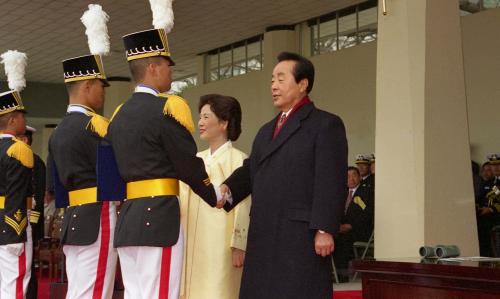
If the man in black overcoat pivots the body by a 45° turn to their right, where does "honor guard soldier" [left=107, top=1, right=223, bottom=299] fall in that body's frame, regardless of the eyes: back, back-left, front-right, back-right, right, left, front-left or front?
front

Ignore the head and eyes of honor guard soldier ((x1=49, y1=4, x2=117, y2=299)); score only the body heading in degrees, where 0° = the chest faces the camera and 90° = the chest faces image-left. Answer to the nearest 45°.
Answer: approximately 225°

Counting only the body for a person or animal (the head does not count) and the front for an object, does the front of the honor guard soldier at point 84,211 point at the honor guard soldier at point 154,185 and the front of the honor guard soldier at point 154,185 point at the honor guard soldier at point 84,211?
no

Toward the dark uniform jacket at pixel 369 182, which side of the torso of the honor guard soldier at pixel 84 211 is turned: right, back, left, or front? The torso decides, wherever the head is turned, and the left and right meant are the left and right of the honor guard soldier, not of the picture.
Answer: front

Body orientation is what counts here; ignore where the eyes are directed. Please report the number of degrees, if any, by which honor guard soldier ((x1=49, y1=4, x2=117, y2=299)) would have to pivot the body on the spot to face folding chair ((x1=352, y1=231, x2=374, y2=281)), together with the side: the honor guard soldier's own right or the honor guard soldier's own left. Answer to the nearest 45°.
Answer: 0° — they already face it

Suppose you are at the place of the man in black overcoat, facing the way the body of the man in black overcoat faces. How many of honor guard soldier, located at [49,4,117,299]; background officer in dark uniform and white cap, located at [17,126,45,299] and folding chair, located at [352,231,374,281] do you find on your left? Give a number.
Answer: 0

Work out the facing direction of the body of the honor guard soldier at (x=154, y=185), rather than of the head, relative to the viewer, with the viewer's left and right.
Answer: facing away from the viewer and to the right of the viewer

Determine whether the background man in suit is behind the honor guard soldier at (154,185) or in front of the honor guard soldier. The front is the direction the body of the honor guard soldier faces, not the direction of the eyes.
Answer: in front

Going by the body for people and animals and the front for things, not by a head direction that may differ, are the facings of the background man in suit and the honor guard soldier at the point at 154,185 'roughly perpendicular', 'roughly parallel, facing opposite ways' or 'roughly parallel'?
roughly parallel, facing opposite ways

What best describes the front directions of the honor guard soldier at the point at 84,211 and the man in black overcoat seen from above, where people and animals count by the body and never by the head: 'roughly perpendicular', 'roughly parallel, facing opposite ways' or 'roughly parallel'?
roughly parallel, facing opposite ways

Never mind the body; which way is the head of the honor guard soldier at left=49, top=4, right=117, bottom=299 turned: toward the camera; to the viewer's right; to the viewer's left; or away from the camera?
to the viewer's right

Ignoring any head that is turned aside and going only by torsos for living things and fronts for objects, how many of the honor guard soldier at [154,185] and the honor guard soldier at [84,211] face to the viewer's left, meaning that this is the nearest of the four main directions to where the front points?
0

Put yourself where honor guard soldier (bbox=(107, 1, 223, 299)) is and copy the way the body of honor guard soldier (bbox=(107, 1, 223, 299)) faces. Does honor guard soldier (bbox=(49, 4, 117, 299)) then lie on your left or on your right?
on your left

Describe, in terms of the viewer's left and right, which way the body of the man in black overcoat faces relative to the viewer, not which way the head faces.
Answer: facing the viewer and to the left of the viewer
